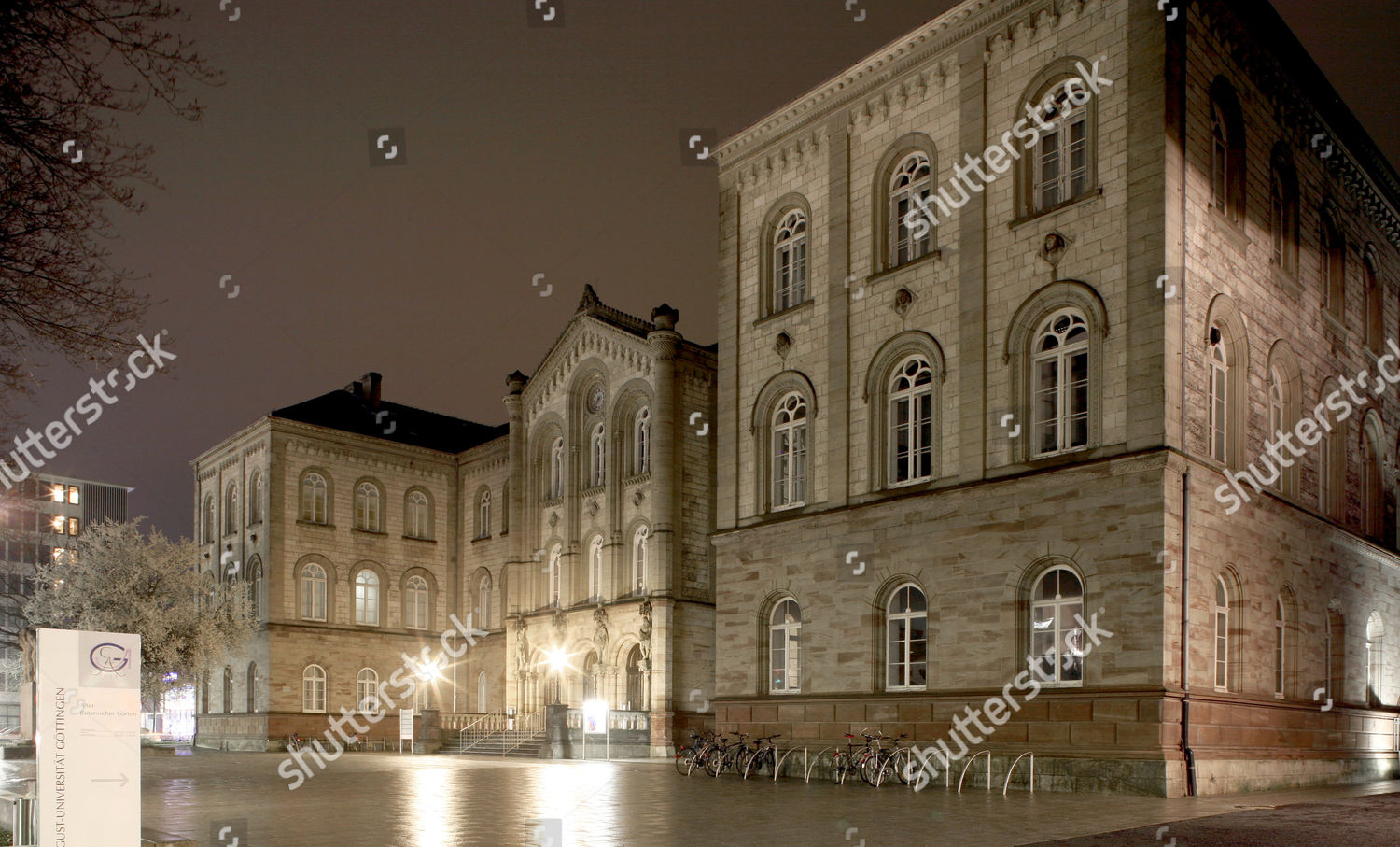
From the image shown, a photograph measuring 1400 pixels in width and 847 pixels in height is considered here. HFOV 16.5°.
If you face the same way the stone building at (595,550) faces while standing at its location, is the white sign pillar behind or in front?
in front

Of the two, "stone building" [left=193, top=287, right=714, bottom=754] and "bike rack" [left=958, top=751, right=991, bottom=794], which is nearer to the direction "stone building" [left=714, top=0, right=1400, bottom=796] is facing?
the bike rack

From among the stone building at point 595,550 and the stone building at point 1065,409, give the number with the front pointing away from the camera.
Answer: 0

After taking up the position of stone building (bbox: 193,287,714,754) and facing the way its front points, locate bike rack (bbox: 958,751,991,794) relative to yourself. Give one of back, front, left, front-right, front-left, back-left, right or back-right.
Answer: front-left

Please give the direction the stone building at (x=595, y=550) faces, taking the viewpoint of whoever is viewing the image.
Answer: facing the viewer and to the left of the viewer

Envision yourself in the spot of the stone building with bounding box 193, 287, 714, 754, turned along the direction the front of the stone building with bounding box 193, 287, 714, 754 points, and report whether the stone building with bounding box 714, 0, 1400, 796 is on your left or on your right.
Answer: on your left

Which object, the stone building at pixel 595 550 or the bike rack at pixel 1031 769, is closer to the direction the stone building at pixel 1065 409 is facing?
the bike rack

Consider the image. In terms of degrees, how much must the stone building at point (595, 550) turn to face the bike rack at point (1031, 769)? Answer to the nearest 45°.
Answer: approximately 45° to its left
